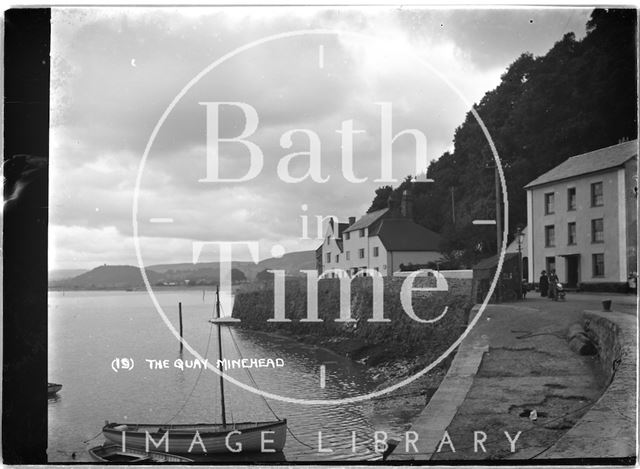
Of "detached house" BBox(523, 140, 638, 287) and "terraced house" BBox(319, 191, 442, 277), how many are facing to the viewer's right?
0

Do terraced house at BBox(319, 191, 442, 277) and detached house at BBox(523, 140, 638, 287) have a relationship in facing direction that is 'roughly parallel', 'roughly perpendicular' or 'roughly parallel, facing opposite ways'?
roughly parallel

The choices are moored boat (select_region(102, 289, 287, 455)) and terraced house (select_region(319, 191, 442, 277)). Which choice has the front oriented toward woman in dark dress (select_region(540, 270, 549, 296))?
the moored boat

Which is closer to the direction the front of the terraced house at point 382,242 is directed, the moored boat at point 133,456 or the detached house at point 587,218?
the moored boat

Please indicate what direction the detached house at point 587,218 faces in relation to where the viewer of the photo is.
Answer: facing the viewer and to the left of the viewer

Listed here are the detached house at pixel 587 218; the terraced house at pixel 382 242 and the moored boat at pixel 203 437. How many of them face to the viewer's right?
1

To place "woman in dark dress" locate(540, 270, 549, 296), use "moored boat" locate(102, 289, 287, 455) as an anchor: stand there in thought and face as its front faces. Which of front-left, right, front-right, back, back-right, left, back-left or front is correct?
front

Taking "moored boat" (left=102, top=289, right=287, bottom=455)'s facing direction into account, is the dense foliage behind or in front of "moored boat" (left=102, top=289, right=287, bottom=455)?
in front

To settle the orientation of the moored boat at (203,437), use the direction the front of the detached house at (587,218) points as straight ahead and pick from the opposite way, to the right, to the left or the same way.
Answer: the opposite way

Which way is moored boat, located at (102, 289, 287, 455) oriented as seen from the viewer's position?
to the viewer's right

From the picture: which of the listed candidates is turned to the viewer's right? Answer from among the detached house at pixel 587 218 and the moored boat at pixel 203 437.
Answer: the moored boat
